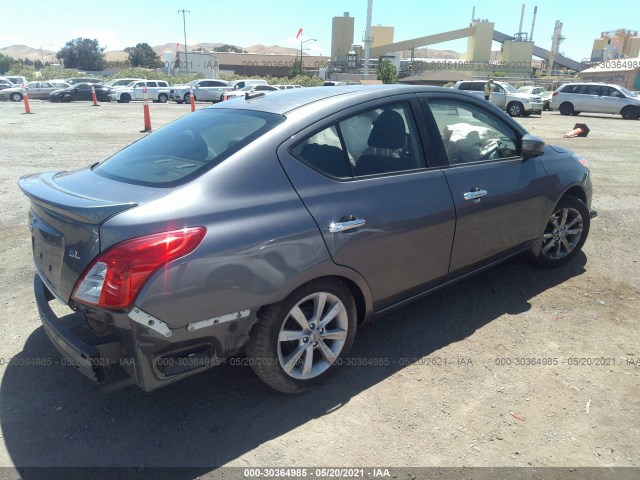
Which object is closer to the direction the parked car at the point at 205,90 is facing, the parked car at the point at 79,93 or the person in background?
the parked car

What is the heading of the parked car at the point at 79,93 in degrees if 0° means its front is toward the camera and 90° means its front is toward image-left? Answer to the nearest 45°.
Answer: approximately 45°

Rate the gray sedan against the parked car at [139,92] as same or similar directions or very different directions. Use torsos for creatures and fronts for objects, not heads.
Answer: very different directions

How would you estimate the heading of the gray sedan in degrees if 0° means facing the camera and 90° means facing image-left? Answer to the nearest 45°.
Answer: approximately 225°

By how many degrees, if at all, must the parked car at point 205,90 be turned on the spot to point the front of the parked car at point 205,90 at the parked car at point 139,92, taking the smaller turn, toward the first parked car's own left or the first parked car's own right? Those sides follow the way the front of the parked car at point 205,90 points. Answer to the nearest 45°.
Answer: approximately 45° to the first parked car's own right

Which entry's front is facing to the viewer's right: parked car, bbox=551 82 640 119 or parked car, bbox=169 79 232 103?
parked car, bbox=551 82 640 119

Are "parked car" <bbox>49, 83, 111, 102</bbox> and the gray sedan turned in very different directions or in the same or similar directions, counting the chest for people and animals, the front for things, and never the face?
very different directions

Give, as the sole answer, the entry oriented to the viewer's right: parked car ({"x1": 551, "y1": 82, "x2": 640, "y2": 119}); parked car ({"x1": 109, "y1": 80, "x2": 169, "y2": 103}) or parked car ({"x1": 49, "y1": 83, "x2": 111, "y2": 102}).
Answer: parked car ({"x1": 551, "y1": 82, "x2": 640, "y2": 119})

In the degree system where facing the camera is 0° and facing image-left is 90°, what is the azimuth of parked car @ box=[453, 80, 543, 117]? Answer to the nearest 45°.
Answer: approximately 315°

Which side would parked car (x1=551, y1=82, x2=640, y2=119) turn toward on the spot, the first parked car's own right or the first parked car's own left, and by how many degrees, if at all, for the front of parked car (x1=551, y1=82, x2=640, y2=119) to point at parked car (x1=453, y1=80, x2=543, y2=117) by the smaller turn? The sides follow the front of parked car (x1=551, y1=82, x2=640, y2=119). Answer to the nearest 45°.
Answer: approximately 135° to the first parked car's own right
